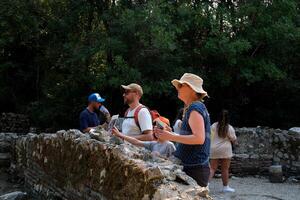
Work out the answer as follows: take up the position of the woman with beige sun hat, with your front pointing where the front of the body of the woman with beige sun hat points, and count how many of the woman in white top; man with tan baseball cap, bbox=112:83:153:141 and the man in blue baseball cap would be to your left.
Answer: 0

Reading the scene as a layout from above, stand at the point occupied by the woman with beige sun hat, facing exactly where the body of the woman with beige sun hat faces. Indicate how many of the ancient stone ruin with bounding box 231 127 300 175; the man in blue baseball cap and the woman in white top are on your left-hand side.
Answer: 0

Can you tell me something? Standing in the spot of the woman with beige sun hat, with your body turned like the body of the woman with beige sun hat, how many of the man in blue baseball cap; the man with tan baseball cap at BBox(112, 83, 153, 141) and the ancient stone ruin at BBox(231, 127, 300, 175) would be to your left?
0

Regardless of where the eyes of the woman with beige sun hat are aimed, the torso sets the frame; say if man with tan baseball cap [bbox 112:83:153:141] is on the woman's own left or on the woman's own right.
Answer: on the woman's own right

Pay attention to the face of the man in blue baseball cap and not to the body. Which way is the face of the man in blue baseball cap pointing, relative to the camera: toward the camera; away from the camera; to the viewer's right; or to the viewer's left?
to the viewer's right

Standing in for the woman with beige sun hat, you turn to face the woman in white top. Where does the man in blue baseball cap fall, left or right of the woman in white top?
left

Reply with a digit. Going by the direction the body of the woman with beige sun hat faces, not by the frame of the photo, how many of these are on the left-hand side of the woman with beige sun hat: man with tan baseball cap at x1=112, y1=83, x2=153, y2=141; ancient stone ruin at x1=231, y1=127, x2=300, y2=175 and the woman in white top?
0

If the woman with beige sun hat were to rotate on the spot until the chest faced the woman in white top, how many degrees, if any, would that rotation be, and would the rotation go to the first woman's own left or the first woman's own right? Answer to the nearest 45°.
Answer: approximately 90° to the first woman's own right

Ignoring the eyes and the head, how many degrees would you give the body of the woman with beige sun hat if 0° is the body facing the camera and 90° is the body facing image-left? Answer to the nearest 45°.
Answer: approximately 90°

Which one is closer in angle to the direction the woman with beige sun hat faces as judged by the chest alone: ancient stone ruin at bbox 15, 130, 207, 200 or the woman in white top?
the ancient stone ruin

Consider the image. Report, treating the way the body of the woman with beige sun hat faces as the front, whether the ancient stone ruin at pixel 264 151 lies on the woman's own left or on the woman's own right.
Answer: on the woman's own right
